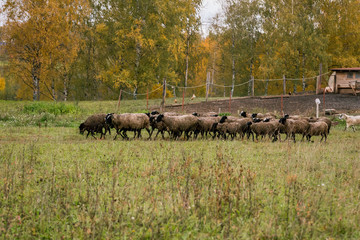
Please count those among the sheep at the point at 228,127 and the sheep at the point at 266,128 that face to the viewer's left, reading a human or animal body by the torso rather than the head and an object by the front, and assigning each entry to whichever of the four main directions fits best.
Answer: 2

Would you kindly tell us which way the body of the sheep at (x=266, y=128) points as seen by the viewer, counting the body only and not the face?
to the viewer's left

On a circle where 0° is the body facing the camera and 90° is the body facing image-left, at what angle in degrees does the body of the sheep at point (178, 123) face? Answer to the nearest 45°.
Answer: approximately 90°

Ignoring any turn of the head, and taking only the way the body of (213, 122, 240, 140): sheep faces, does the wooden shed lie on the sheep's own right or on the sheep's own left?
on the sheep's own right

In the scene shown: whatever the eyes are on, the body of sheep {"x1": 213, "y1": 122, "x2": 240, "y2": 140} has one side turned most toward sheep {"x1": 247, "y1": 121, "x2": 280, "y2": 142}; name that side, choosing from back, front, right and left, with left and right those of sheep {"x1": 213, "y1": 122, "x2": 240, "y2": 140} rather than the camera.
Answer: back

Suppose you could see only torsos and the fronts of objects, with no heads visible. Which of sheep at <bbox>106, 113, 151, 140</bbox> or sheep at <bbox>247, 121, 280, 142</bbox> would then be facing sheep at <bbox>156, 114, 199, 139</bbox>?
sheep at <bbox>247, 121, 280, 142</bbox>

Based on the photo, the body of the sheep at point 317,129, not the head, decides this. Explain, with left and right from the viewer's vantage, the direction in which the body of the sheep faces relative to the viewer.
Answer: facing to the left of the viewer

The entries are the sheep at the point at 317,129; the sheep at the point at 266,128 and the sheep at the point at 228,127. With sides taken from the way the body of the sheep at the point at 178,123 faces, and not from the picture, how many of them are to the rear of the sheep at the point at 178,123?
3

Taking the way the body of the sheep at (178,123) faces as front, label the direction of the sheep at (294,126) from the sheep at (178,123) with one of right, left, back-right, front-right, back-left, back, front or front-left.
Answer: back

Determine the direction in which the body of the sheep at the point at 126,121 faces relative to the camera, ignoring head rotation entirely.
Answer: to the viewer's left

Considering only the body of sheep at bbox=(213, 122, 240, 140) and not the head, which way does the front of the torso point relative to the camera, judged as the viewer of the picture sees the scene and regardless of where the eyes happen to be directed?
to the viewer's left
